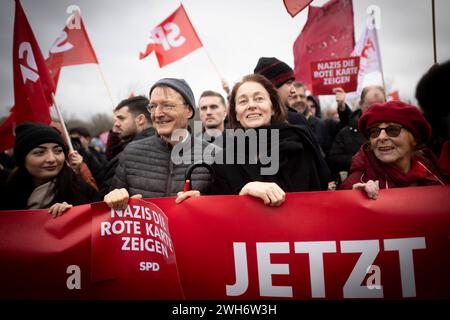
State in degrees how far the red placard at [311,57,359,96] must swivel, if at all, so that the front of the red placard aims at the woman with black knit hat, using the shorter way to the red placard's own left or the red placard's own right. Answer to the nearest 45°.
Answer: approximately 45° to the red placard's own right

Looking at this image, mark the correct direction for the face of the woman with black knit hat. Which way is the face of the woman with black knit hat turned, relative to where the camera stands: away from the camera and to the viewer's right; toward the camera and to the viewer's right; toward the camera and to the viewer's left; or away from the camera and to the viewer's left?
toward the camera and to the viewer's right

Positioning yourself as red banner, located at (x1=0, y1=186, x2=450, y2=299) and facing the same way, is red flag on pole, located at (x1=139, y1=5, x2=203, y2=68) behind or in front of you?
behind
